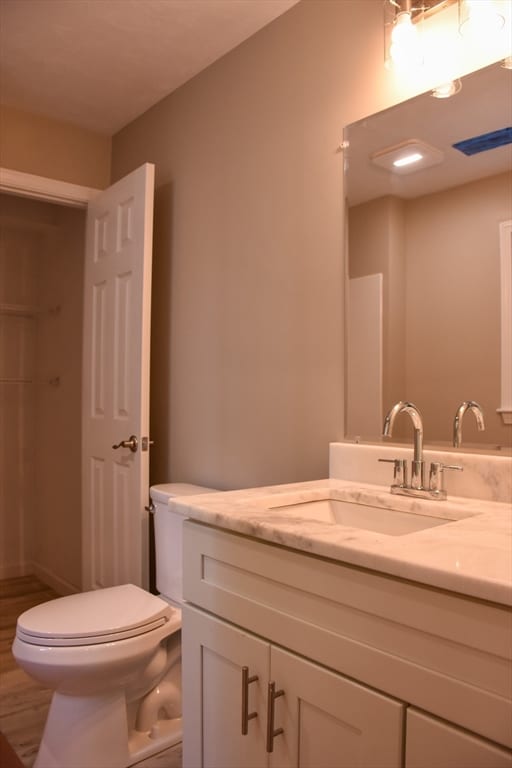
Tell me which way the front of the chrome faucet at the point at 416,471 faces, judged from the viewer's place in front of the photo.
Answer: facing the viewer and to the left of the viewer

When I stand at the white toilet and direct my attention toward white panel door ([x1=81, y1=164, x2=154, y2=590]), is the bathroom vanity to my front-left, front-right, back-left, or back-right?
back-right

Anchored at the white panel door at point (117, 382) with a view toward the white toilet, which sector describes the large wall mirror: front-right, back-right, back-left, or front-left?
front-left

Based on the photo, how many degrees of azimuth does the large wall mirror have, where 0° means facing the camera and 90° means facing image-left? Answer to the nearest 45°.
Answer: approximately 45°

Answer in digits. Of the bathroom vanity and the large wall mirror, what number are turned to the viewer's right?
0

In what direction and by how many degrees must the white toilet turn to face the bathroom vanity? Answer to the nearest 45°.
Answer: approximately 90° to its left

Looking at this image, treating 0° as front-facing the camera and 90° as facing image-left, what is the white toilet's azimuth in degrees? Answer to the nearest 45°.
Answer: approximately 45°

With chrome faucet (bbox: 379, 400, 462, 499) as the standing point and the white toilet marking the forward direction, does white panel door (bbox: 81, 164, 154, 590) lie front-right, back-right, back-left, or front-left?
front-right

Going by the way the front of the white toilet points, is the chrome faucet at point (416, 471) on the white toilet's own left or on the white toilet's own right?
on the white toilet's own left
